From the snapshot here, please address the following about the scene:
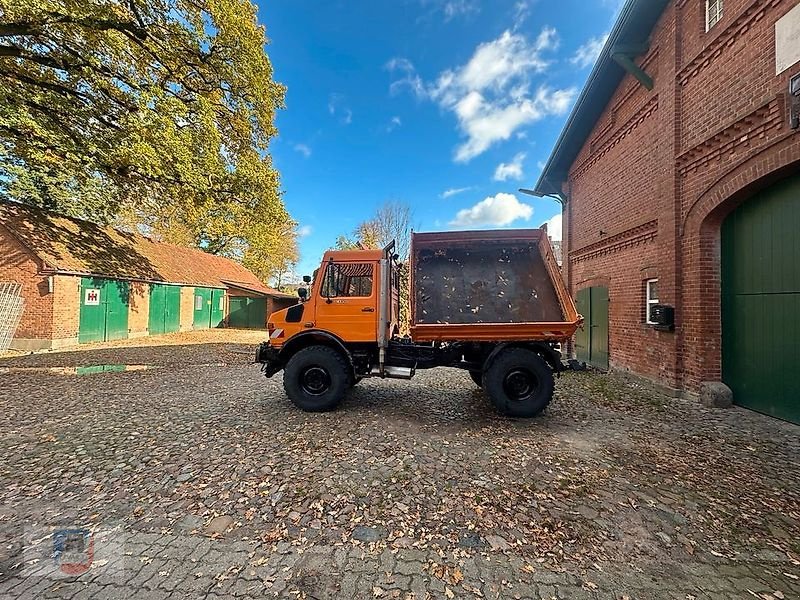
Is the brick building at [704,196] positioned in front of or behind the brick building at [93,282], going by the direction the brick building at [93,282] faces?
in front

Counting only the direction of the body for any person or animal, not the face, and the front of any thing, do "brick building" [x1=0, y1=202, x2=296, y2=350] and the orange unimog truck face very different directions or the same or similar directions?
very different directions

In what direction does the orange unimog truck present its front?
to the viewer's left

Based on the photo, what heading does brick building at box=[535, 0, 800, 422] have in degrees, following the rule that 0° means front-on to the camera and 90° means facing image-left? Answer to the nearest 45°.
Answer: approximately 45°

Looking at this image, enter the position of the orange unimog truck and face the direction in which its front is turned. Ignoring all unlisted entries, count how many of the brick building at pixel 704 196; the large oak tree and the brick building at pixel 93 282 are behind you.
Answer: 1

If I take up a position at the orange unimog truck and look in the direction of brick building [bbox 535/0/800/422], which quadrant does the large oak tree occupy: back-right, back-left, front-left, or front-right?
back-left

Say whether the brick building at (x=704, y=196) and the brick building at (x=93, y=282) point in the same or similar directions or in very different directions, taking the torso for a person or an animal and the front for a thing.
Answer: very different directions

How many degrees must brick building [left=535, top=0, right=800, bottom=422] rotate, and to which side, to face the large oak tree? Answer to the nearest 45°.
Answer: approximately 45° to its right

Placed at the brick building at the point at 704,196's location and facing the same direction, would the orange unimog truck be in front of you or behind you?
in front

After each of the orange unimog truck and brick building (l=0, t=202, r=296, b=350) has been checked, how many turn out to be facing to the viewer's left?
1

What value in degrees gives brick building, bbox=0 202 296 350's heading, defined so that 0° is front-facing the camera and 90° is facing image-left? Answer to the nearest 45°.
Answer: approximately 315°
